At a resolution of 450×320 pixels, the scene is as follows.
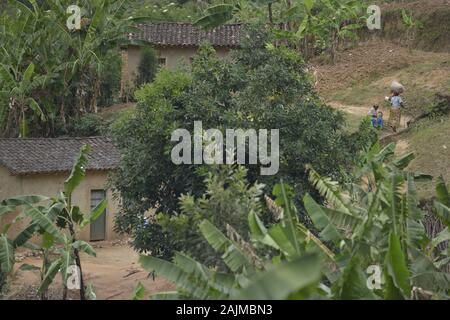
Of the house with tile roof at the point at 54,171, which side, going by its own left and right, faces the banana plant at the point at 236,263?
front

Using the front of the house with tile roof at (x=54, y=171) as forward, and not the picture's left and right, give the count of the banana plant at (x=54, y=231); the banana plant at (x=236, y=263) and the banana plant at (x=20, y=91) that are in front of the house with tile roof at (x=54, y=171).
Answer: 2

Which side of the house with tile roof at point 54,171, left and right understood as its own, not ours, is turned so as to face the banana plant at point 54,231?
front

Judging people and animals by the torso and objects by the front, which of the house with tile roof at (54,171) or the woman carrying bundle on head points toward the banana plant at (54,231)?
the house with tile roof

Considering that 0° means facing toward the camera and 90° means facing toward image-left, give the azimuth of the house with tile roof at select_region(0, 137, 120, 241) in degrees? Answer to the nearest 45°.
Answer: approximately 0°

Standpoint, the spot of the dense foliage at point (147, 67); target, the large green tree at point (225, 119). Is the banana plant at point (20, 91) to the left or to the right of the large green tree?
right

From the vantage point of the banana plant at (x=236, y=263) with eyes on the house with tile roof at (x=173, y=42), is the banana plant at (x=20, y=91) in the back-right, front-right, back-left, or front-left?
front-left

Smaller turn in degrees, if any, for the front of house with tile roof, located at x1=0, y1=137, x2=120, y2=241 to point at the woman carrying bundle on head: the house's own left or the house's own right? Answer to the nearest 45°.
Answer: approximately 90° to the house's own left
